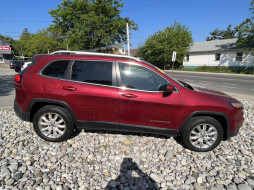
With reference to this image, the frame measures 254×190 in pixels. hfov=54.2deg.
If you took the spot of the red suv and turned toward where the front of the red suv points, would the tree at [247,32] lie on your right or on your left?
on your left

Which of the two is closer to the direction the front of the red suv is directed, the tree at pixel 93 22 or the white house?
the white house

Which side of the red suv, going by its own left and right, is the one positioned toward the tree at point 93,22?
left

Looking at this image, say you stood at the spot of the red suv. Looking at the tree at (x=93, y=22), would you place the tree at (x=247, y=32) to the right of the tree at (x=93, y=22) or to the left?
right

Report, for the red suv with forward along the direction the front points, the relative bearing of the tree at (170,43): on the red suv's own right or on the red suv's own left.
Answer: on the red suv's own left

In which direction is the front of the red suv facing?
to the viewer's right

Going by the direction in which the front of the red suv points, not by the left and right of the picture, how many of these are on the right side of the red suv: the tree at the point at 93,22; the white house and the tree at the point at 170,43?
0

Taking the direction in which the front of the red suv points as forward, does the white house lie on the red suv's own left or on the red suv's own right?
on the red suv's own left
